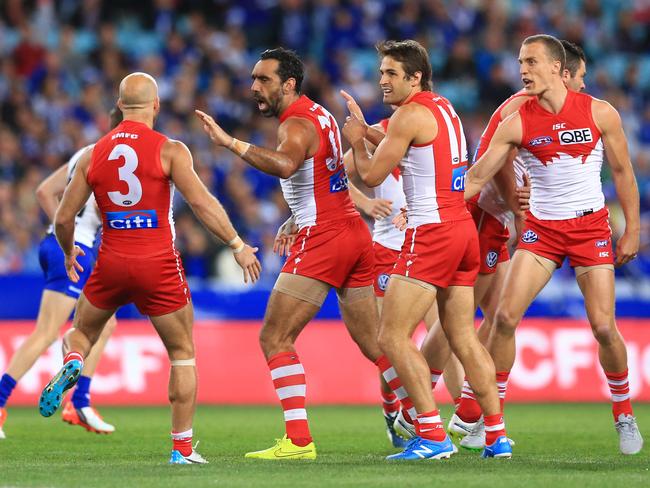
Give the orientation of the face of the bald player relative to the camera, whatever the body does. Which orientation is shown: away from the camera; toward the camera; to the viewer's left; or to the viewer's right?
away from the camera

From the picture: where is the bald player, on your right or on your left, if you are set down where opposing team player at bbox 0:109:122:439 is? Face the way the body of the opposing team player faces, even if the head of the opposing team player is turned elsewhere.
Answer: on your right
